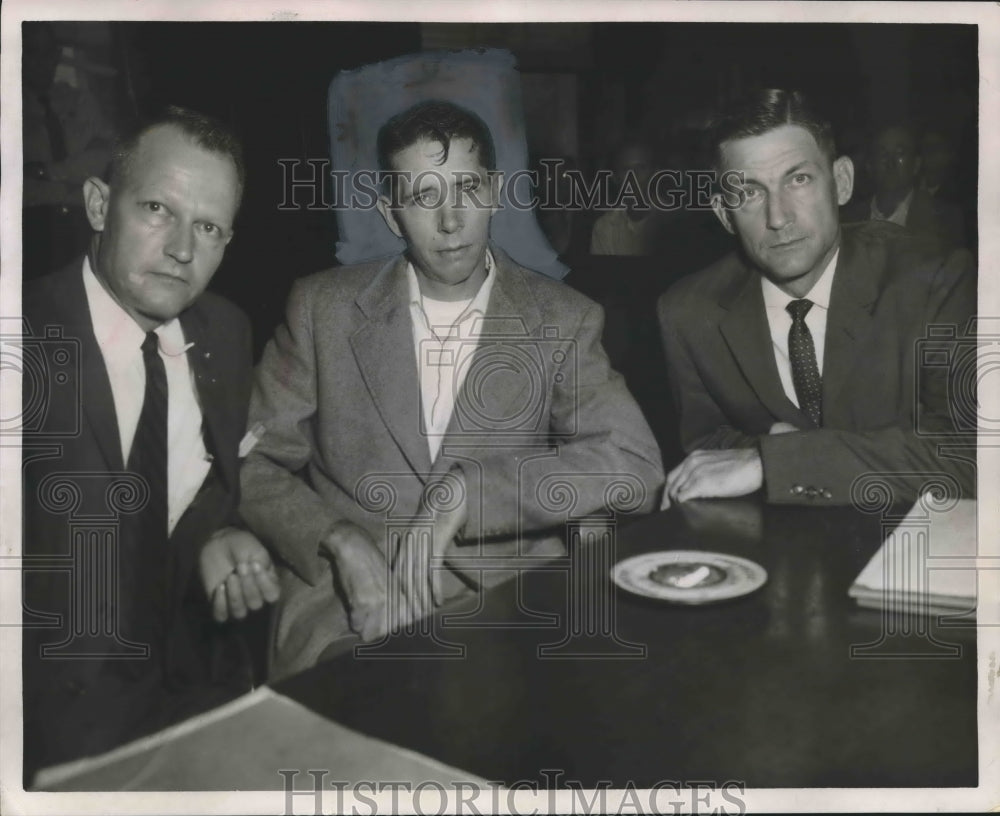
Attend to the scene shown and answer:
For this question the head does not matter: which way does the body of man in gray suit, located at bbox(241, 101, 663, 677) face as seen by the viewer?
toward the camera

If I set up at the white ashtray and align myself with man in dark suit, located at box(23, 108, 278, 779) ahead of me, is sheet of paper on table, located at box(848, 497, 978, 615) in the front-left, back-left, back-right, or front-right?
back-right

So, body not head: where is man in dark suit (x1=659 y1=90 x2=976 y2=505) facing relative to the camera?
toward the camera

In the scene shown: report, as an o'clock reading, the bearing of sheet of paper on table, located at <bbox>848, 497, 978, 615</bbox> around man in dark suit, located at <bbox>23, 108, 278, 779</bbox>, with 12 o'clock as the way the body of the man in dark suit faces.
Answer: The sheet of paper on table is roughly at 11 o'clock from the man in dark suit.

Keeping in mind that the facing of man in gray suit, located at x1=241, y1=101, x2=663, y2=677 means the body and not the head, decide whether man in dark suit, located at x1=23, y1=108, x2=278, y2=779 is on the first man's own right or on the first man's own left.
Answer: on the first man's own right

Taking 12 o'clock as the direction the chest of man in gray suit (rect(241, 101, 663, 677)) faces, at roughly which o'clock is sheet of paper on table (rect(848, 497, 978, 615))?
The sheet of paper on table is roughly at 9 o'clock from the man in gray suit.

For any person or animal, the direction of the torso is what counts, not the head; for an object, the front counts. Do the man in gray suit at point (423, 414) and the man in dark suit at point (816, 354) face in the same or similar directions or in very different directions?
same or similar directions

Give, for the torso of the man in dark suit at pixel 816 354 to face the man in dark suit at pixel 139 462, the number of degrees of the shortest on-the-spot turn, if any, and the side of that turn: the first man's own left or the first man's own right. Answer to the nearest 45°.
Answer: approximately 90° to the first man's own right

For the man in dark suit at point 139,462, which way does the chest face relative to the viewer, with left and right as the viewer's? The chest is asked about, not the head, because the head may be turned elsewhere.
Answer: facing the viewer and to the right of the viewer
